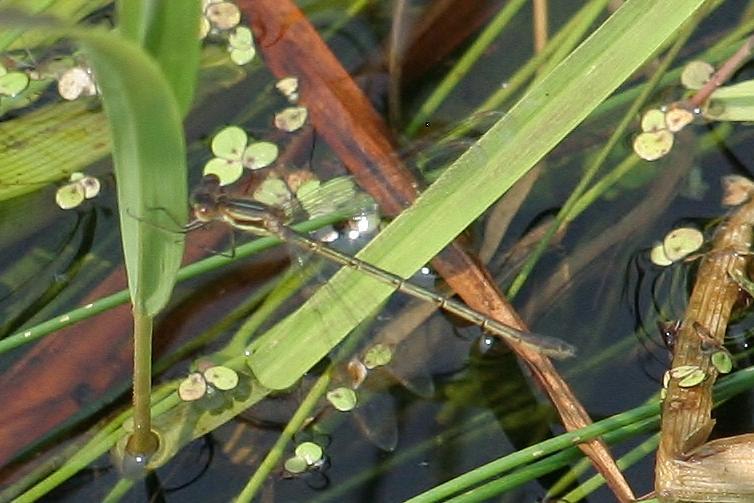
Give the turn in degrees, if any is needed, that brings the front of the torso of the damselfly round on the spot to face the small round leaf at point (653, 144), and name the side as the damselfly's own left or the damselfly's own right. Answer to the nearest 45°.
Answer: approximately 135° to the damselfly's own right

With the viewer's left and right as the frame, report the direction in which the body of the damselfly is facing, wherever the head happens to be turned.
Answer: facing away from the viewer and to the left of the viewer

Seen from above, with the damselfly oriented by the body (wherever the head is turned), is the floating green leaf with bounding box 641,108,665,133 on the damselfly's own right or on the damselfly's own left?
on the damselfly's own right
